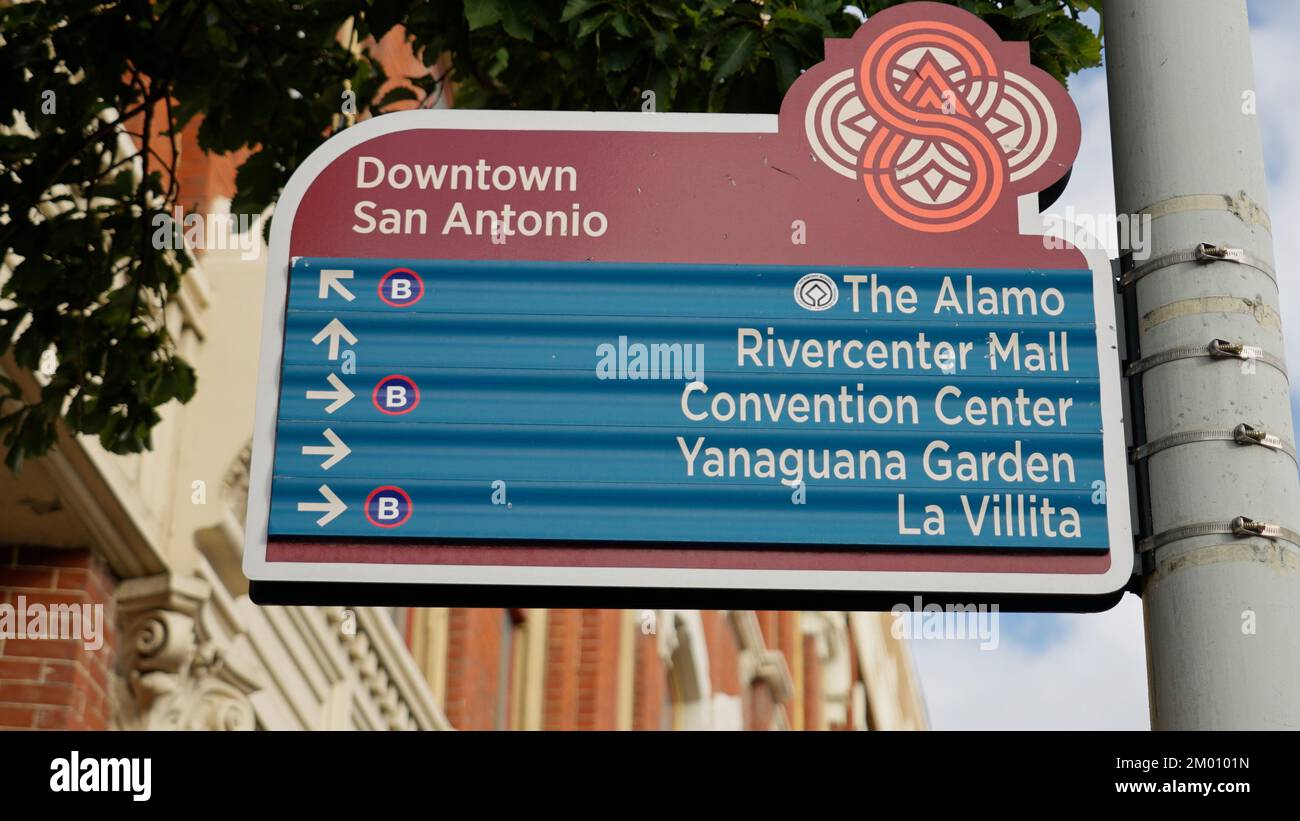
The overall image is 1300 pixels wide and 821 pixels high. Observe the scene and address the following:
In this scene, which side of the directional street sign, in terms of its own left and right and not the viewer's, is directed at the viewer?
front

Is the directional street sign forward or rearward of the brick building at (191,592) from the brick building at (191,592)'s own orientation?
forward

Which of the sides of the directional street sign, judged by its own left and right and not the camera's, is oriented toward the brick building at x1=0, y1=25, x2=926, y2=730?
back

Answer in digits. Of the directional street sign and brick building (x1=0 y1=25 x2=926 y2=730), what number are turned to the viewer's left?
0

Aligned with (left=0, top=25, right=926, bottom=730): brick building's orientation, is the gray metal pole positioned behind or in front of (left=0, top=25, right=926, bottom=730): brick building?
in front
